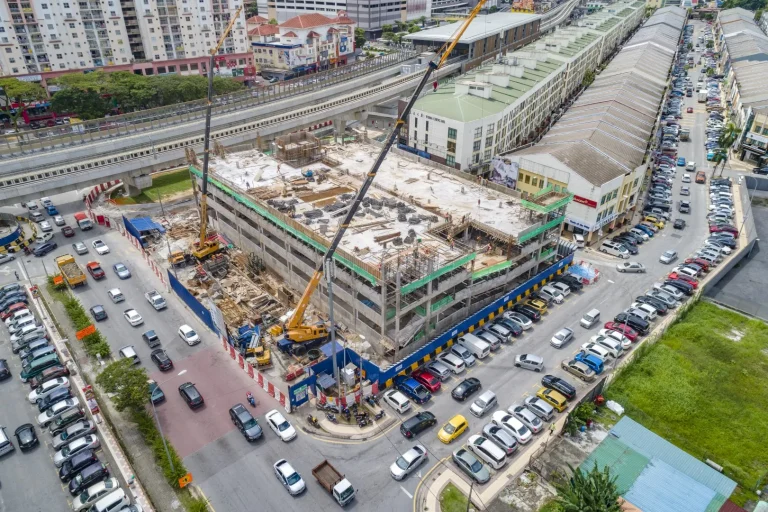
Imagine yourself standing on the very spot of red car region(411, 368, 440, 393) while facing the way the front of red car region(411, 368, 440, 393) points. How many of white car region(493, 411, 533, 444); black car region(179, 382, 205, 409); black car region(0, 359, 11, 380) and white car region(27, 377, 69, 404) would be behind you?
1

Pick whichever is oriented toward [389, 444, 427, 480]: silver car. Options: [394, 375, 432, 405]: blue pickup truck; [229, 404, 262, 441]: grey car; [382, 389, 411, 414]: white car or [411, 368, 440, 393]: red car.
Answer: the grey car

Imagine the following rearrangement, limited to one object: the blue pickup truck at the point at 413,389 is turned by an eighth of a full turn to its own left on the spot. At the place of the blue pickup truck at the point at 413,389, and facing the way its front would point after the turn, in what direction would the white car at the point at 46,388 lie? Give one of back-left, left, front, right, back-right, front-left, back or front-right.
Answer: front

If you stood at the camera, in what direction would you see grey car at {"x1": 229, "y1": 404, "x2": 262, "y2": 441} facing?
facing the viewer and to the right of the viewer

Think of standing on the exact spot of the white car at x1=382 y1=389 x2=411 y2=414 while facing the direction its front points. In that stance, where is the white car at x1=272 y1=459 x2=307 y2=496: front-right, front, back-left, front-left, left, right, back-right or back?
left

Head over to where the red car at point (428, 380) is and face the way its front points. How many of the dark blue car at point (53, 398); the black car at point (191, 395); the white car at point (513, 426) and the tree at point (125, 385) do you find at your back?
1

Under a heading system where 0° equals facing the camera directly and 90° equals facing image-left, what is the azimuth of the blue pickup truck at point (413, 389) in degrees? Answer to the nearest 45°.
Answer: approximately 135°

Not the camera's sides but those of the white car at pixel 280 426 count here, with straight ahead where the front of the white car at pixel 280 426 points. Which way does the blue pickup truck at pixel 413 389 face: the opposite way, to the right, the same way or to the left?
the opposite way

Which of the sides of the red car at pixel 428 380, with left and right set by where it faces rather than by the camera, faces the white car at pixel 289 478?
left

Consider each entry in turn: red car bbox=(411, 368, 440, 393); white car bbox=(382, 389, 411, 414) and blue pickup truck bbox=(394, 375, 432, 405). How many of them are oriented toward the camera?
0
